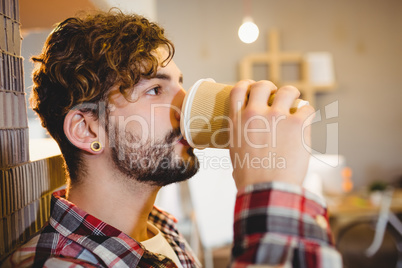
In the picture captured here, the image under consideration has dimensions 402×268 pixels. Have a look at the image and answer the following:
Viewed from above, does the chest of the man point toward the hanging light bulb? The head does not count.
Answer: no

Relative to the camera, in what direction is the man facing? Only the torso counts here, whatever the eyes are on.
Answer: to the viewer's right

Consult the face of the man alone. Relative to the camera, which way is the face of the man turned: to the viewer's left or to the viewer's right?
to the viewer's right
